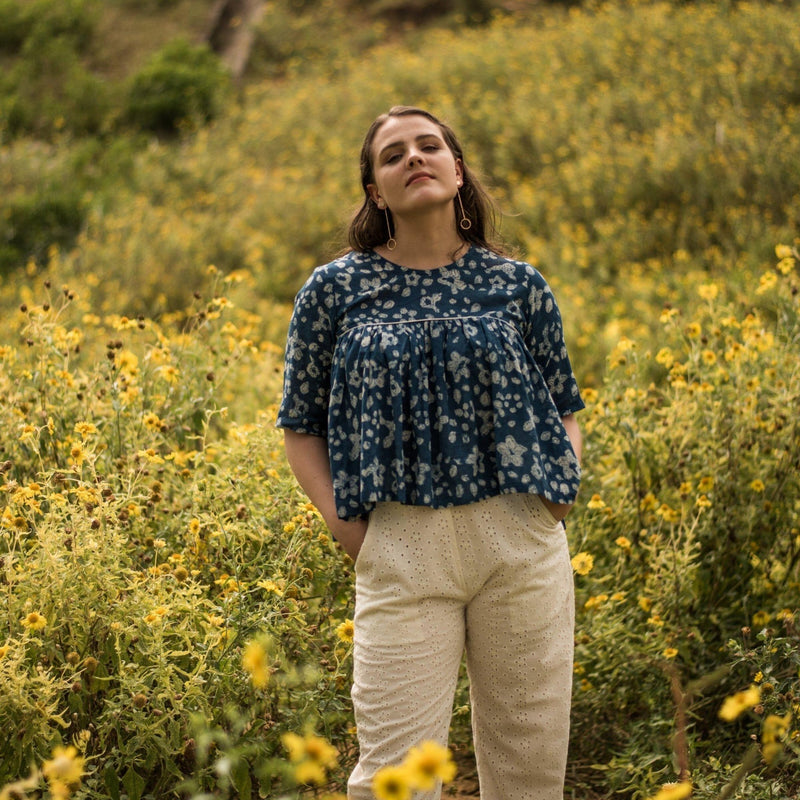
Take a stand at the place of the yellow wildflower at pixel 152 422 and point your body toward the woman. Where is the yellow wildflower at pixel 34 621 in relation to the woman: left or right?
right

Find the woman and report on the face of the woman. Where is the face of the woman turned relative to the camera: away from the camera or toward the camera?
toward the camera

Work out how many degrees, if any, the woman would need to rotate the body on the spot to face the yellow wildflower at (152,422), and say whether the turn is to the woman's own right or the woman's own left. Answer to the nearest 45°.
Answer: approximately 135° to the woman's own right

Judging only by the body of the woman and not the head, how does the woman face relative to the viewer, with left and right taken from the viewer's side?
facing the viewer

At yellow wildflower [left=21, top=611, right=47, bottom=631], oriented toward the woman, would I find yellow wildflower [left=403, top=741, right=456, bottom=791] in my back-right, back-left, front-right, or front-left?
front-right

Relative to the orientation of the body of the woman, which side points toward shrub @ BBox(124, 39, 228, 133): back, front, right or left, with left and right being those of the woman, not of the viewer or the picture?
back

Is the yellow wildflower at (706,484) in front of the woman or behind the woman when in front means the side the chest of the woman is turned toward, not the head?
behind

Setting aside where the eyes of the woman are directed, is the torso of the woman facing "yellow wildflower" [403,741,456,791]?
yes

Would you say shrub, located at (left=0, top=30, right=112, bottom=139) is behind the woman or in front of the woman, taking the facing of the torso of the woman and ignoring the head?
behind
